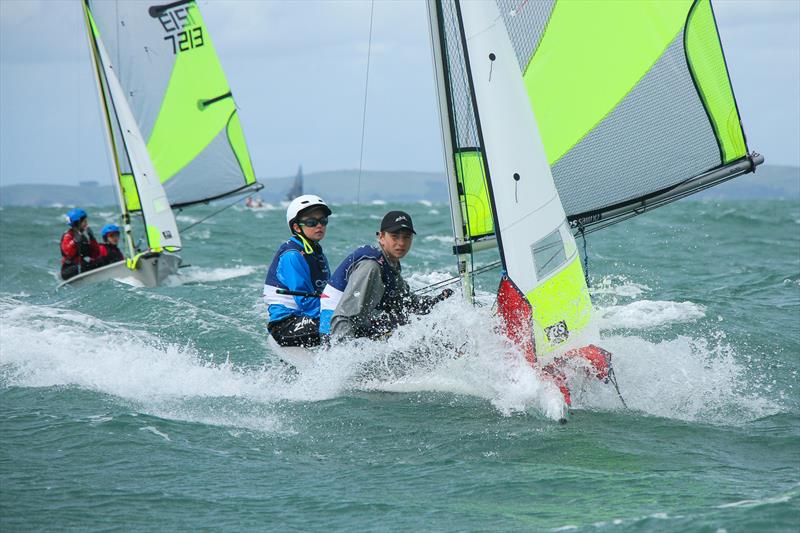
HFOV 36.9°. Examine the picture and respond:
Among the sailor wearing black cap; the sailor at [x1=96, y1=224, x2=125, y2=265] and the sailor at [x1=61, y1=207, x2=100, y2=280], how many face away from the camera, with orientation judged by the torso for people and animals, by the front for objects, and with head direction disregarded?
0

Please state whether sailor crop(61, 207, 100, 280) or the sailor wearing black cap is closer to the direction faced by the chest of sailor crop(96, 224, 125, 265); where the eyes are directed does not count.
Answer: the sailor wearing black cap

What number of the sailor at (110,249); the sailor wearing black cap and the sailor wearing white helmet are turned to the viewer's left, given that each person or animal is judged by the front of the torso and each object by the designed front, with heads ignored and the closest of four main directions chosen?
0

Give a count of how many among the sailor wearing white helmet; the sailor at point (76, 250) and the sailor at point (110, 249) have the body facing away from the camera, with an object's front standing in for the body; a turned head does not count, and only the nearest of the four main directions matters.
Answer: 0

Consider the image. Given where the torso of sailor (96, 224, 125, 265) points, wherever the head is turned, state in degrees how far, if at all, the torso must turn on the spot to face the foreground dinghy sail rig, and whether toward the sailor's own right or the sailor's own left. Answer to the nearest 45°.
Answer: approximately 45° to the sailor's own right

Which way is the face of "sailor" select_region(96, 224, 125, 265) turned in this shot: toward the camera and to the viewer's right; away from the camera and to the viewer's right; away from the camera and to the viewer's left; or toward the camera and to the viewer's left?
toward the camera and to the viewer's right

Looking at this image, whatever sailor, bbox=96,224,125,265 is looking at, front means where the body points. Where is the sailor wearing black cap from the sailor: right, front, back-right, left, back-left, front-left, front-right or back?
front-right

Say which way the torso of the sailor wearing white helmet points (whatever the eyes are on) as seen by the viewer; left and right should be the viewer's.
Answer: facing the viewer and to the right of the viewer

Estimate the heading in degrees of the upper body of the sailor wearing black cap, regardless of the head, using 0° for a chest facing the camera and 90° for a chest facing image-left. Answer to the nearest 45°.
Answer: approximately 315°

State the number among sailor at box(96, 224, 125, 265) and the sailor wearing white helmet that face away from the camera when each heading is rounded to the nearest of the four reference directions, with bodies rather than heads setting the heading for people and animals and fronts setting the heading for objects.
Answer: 0
